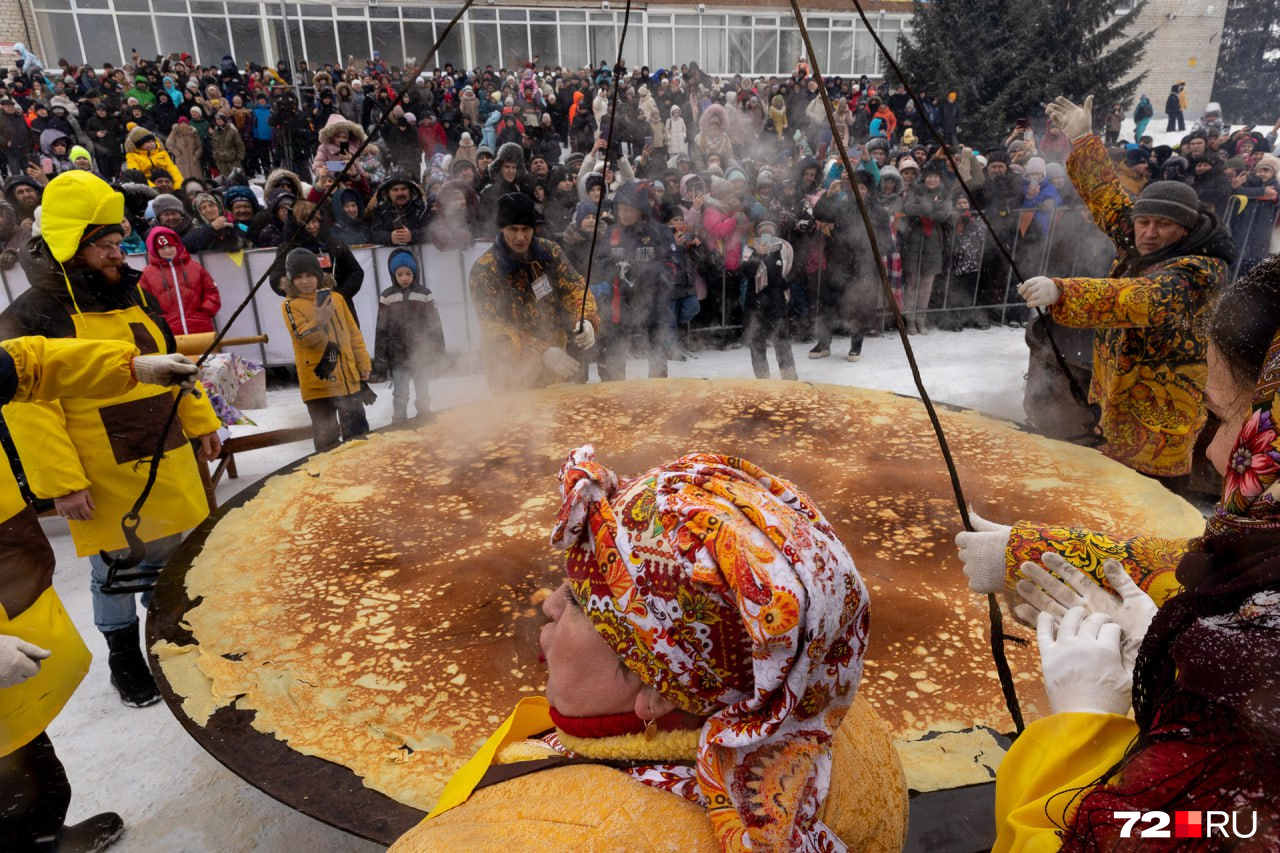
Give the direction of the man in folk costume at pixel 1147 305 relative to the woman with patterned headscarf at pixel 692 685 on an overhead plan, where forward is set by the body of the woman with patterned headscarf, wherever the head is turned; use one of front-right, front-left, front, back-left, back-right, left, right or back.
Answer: right

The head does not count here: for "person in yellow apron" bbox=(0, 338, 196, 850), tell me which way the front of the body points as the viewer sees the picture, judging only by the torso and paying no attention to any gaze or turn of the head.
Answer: to the viewer's right

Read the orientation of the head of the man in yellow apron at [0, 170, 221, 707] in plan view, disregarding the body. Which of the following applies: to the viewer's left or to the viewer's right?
to the viewer's right

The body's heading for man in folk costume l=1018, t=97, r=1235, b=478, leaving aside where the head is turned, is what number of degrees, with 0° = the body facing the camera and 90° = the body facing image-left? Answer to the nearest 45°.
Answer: approximately 45°

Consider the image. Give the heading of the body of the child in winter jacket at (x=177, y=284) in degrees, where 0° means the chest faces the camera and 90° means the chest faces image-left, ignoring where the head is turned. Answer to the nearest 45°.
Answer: approximately 0°

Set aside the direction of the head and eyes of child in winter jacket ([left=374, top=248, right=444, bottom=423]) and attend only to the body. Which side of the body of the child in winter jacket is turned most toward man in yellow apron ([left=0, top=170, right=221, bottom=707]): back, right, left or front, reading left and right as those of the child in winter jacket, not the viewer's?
front

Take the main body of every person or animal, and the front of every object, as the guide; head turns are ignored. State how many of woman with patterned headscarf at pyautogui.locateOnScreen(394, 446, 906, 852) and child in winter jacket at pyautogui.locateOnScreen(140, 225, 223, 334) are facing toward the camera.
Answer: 1

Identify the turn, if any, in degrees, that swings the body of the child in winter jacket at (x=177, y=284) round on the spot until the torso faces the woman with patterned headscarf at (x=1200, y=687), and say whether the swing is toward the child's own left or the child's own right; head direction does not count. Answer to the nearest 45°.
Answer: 0° — they already face them

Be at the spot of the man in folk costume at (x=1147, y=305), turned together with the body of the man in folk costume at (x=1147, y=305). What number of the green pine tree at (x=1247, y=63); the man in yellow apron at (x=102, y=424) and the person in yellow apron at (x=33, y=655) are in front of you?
2

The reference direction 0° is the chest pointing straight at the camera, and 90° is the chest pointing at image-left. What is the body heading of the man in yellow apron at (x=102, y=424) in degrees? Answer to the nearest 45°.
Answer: approximately 315°

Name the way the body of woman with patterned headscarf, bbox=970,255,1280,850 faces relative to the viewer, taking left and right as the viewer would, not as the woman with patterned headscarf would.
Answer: facing away from the viewer and to the left of the viewer
